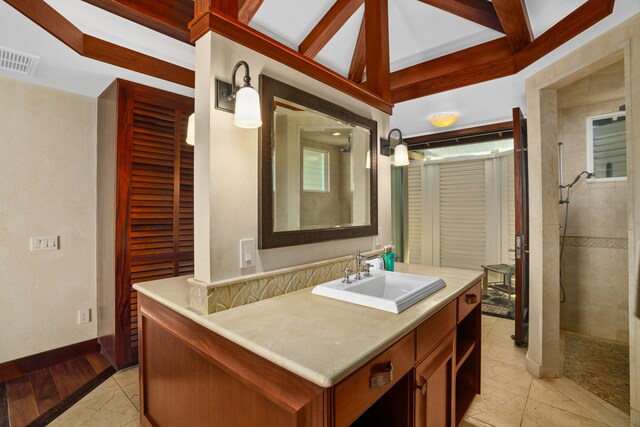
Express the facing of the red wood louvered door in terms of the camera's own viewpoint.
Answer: facing the viewer and to the right of the viewer

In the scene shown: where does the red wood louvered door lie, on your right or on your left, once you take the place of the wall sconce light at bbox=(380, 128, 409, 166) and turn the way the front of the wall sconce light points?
on your right

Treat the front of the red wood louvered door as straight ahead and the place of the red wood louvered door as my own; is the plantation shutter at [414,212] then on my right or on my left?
on my left

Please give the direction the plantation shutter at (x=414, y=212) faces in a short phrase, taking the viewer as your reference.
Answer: facing the viewer

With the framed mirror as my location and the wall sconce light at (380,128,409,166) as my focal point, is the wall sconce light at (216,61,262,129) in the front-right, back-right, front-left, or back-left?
back-right

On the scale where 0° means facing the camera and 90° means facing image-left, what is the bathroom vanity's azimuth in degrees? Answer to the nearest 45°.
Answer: approximately 315°

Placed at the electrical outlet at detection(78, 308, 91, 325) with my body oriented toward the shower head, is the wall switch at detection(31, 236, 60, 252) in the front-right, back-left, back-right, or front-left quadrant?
back-right

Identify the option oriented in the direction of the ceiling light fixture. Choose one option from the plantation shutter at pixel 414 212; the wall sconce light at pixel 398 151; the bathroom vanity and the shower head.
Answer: the plantation shutter
